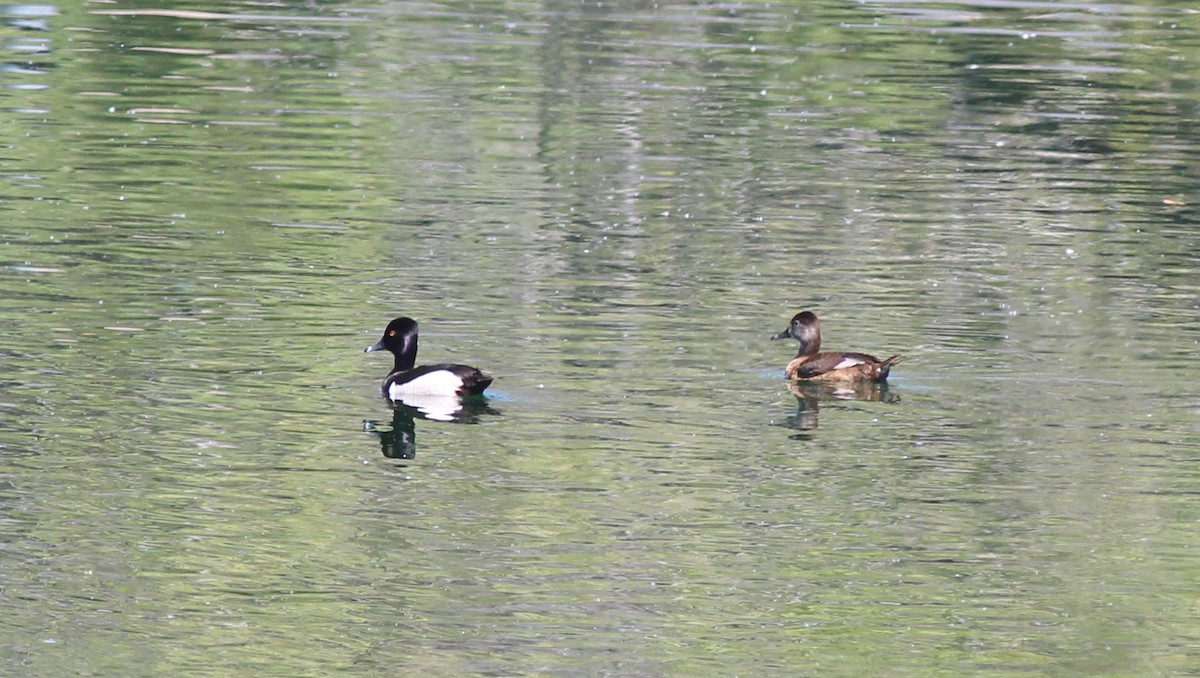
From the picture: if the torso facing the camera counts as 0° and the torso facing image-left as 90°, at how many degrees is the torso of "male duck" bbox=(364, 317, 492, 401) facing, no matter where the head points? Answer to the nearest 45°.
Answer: approximately 90°

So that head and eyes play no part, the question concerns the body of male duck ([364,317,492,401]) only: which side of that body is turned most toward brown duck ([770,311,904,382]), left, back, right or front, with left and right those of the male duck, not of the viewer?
back

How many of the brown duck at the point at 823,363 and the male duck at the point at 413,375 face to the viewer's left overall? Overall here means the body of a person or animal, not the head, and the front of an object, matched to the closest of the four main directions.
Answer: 2

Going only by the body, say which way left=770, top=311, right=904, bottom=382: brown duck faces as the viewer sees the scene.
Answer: to the viewer's left

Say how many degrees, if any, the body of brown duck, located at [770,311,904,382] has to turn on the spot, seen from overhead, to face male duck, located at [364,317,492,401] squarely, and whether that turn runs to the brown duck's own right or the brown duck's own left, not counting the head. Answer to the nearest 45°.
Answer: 0° — it already faces it
